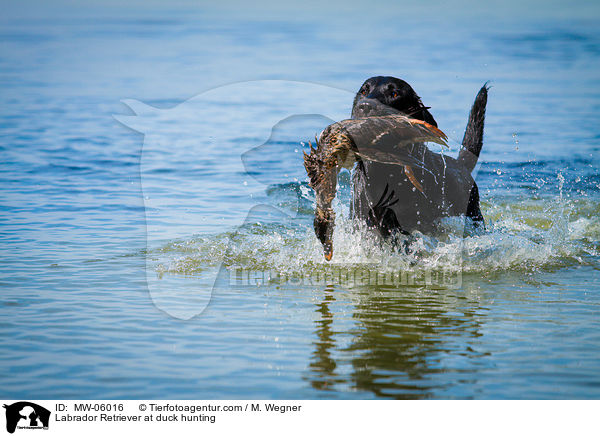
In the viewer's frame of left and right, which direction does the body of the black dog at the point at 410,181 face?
facing the viewer and to the left of the viewer
